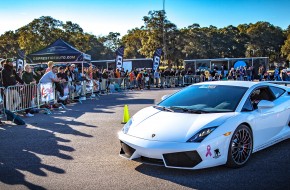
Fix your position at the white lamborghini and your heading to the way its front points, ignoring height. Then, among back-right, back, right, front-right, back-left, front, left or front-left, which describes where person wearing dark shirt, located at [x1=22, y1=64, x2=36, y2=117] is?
right

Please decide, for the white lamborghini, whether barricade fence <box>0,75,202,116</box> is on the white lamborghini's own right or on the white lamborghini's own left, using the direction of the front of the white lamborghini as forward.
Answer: on the white lamborghini's own right

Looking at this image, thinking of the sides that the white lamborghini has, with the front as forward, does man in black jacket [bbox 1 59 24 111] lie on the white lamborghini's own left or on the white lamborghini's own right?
on the white lamborghini's own right

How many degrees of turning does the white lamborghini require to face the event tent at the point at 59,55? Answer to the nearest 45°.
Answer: approximately 90° to its right

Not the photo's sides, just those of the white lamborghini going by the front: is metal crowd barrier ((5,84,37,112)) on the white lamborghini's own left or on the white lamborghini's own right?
on the white lamborghini's own right

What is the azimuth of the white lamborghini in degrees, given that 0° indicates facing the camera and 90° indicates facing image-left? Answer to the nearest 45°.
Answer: approximately 45°
